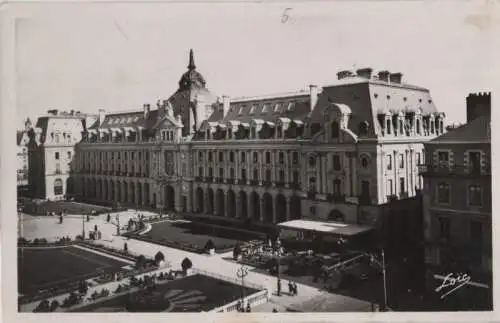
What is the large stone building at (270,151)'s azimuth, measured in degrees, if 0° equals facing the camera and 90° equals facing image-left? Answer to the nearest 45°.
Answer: approximately 45°

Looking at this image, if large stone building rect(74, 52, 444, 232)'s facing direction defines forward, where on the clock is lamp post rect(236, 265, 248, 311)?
The lamp post is roughly at 11 o'clock from the large stone building.

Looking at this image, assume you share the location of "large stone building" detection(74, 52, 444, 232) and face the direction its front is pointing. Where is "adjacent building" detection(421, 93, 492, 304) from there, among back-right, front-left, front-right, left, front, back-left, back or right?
left

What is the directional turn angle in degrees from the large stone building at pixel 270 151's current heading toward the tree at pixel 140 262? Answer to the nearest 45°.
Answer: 0° — it already faces it

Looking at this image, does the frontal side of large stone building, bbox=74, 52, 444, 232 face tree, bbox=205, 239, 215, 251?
yes

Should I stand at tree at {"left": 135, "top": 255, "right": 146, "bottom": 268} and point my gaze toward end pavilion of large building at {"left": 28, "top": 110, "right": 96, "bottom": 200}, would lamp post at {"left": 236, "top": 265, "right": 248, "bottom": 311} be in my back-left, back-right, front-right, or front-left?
back-right

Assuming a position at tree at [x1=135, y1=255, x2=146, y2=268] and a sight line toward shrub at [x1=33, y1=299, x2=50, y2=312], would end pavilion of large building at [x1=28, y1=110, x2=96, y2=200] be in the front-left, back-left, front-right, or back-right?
back-right

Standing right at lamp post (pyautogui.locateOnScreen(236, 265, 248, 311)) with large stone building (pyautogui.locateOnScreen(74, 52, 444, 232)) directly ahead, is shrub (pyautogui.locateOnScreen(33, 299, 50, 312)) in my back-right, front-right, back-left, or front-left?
back-left

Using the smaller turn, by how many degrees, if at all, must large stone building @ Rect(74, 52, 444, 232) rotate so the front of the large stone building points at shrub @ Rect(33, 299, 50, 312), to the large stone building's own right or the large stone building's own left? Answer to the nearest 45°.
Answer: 0° — it already faces it

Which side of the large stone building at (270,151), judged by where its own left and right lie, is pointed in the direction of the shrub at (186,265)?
front

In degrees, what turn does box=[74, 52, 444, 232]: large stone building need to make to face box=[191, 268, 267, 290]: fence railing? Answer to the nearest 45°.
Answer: approximately 45° to its left
